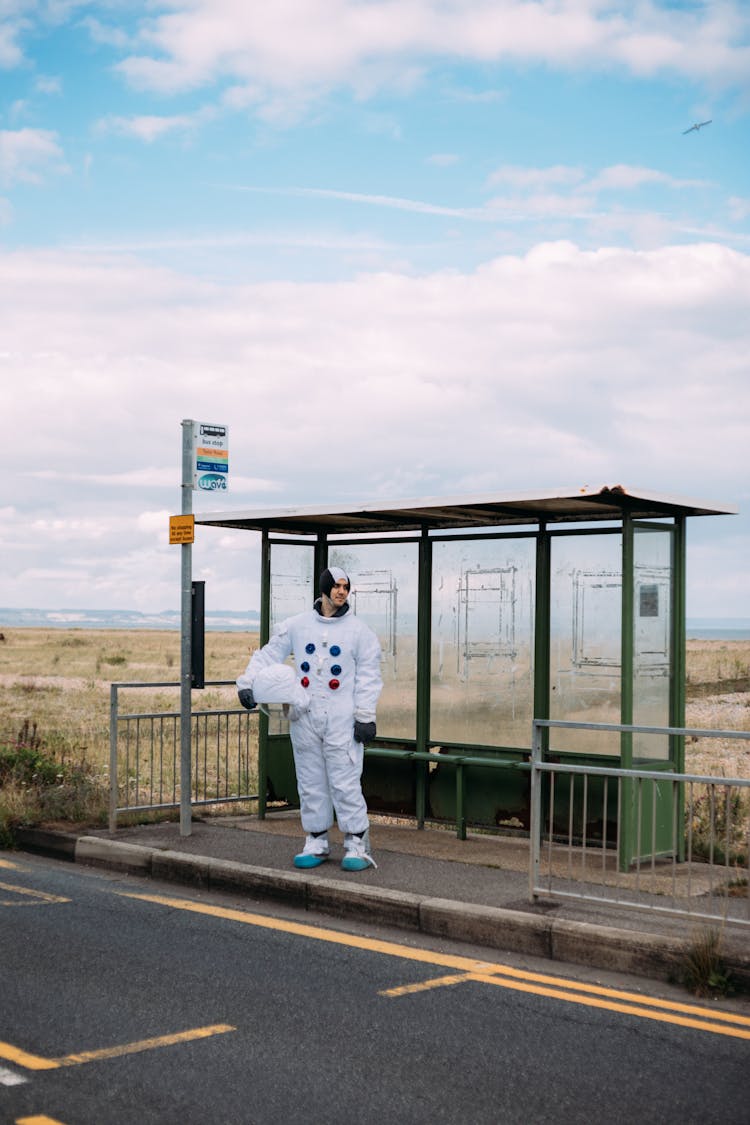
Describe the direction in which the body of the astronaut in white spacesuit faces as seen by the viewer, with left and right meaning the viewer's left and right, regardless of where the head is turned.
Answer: facing the viewer

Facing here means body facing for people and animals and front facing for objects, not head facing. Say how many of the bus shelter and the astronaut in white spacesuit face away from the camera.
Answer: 0

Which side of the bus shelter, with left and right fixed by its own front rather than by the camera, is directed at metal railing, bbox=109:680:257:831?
right

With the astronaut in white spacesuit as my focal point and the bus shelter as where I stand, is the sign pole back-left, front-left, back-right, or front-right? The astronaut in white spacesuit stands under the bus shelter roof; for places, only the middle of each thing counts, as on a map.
front-right

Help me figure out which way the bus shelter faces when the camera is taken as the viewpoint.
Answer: facing the viewer and to the left of the viewer

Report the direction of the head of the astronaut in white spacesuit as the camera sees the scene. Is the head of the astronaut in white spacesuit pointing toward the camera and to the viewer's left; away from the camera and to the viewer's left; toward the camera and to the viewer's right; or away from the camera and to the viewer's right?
toward the camera and to the viewer's right

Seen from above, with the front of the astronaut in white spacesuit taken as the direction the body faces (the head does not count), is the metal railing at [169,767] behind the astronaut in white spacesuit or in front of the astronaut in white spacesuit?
behind

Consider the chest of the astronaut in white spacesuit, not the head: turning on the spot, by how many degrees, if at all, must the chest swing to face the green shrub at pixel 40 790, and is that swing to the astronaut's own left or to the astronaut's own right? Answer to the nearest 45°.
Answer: approximately 135° to the astronaut's own right

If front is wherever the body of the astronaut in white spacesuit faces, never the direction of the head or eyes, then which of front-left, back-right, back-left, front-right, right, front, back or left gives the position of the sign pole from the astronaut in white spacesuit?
back-right

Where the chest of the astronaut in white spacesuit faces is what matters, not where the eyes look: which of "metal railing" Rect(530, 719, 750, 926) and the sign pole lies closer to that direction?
the metal railing
